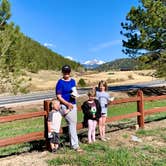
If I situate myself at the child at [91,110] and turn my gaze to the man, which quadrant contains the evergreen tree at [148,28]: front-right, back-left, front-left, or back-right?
back-right

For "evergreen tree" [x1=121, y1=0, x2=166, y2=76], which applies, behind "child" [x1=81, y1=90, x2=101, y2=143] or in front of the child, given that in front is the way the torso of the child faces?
behind

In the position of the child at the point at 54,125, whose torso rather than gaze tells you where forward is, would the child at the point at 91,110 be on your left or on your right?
on your left

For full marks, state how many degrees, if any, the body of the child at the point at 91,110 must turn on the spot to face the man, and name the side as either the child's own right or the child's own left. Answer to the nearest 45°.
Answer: approximately 45° to the child's own right

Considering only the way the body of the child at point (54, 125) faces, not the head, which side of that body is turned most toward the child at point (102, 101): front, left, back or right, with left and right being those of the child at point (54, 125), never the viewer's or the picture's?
left

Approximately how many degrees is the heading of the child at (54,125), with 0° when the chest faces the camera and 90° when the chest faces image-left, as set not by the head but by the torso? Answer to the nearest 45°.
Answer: approximately 315°

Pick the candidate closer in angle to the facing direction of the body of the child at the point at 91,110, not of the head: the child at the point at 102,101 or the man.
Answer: the man

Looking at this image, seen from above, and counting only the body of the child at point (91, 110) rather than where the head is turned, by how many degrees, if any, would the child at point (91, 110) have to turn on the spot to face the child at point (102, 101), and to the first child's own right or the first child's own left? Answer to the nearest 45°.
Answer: approximately 135° to the first child's own left
